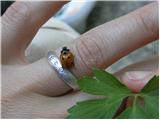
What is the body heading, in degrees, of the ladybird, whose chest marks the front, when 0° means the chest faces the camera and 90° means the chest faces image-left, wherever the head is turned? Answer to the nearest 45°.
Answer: approximately 180°
